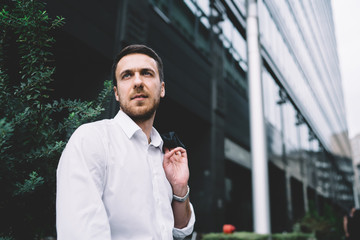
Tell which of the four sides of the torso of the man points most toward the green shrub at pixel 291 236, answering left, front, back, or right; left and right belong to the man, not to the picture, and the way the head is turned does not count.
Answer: left

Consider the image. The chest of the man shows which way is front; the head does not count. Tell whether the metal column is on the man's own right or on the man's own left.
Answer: on the man's own left

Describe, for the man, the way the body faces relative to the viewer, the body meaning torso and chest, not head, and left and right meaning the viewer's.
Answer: facing the viewer and to the right of the viewer

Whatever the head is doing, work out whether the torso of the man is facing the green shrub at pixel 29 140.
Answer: no
